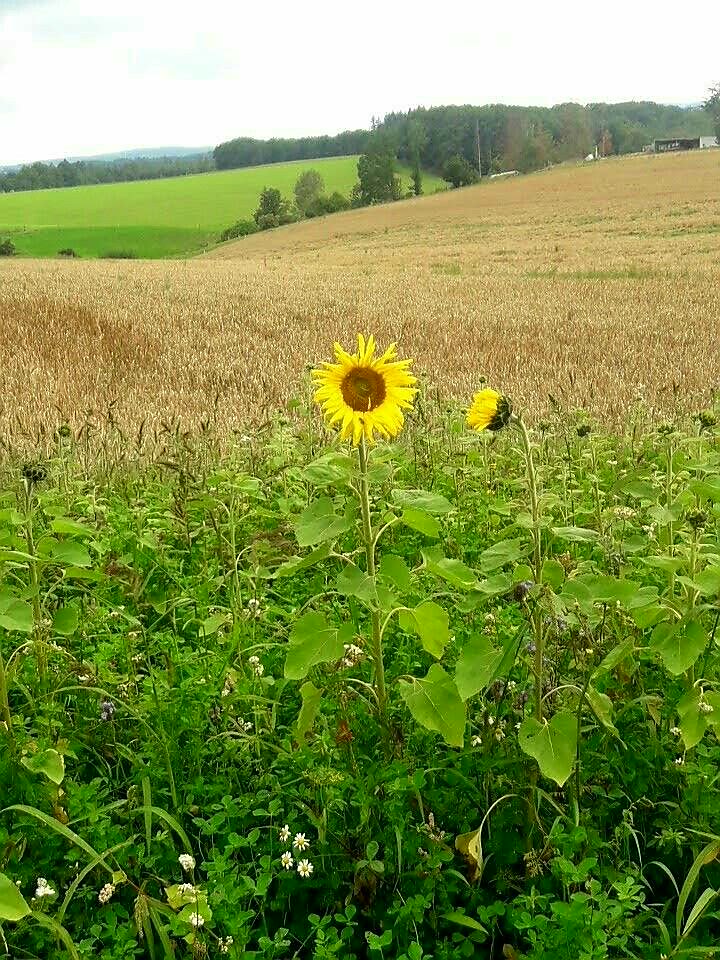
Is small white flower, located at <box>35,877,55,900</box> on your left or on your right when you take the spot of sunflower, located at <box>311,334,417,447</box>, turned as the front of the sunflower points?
on your right

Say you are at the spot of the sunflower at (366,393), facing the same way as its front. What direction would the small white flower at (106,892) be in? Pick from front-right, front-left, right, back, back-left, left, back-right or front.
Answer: front-right

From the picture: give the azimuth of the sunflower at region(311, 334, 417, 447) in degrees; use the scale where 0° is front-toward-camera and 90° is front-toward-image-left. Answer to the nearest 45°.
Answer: approximately 0°

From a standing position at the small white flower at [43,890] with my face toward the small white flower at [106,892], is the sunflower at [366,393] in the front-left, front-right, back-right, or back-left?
front-left
